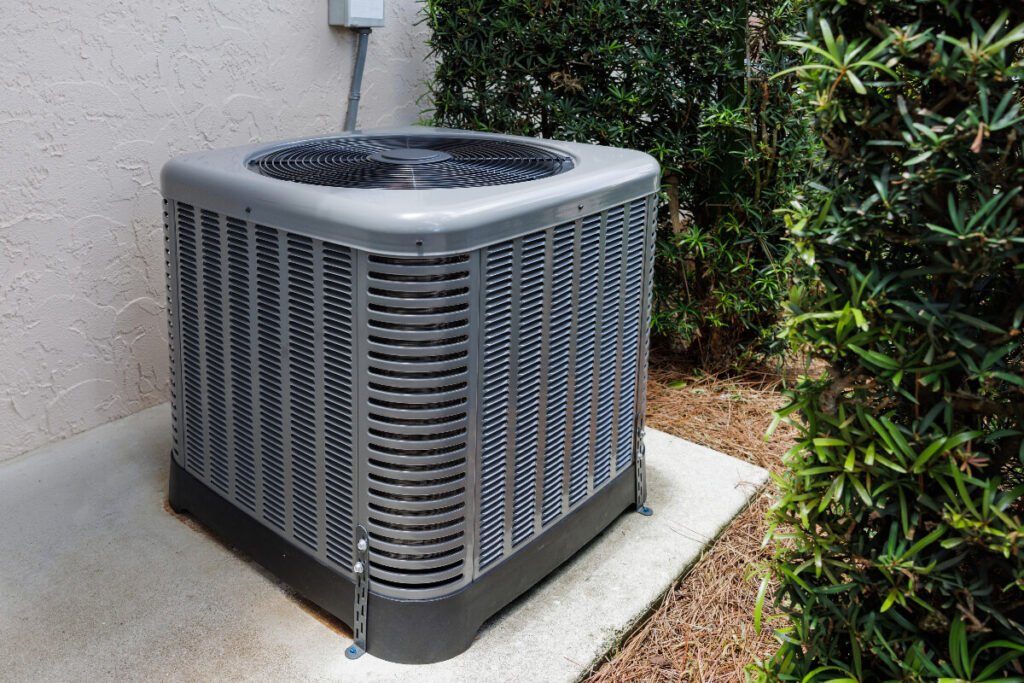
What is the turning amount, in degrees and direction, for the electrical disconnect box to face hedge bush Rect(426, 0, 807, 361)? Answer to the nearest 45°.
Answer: approximately 45° to its left

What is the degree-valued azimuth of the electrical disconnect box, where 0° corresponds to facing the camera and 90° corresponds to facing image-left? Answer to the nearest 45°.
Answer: approximately 315°

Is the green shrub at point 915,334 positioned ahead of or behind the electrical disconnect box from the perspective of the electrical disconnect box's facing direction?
ahead

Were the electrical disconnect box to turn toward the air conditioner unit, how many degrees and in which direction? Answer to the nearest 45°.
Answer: approximately 45° to its right

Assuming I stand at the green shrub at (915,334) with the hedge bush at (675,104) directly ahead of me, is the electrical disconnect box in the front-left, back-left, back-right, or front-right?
front-left
